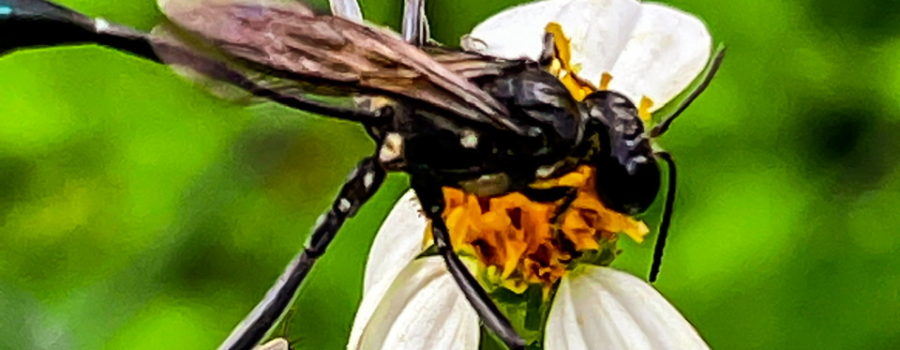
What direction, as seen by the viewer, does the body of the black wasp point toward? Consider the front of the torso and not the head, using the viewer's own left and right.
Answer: facing to the right of the viewer
